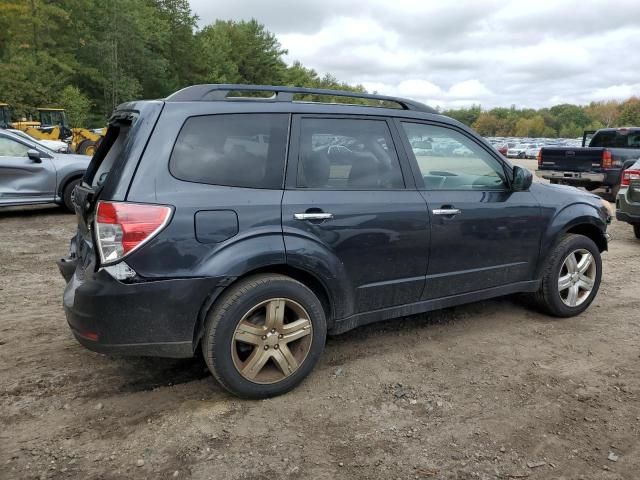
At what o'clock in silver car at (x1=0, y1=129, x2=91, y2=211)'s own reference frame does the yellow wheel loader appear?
The yellow wheel loader is roughly at 9 o'clock from the silver car.

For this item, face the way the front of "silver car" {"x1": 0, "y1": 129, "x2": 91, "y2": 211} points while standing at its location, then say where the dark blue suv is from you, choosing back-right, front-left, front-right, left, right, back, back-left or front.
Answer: right

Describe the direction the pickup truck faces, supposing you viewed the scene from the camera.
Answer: facing away from the viewer and to the right of the viewer

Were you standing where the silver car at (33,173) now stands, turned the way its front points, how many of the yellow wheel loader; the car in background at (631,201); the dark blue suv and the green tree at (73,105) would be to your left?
2

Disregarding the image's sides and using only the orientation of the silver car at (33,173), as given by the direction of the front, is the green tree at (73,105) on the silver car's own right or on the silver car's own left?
on the silver car's own left

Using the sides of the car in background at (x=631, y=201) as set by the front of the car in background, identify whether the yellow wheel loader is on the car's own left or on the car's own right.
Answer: on the car's own left

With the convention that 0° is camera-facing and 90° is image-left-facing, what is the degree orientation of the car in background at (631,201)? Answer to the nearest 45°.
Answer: approximately 225°

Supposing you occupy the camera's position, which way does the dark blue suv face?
facing away from the viewer and to the right of the viewer

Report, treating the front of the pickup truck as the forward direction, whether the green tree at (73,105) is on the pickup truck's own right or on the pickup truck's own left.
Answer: on the pickup truck's own left

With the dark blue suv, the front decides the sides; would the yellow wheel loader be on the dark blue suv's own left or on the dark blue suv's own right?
on the dark blue suv's own left

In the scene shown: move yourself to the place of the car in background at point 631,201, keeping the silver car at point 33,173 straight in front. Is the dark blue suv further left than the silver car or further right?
left

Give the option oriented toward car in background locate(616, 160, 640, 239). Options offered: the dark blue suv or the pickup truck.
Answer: the dark blue suv

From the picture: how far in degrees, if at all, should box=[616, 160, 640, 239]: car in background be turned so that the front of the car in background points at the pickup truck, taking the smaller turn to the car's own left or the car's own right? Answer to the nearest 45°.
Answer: approximately 45° to the car's own left

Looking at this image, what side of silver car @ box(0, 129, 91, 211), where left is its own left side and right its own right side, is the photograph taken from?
right
